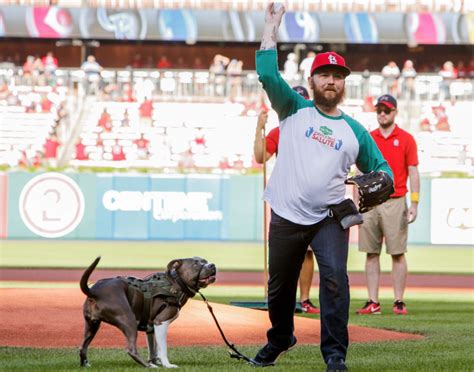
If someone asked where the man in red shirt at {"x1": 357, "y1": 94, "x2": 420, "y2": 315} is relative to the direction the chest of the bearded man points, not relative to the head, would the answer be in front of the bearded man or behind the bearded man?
behind

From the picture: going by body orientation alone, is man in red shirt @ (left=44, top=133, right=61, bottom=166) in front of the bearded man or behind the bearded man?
behind

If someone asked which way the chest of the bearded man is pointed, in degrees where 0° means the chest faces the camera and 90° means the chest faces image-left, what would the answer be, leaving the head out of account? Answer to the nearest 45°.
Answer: approximately 0°
